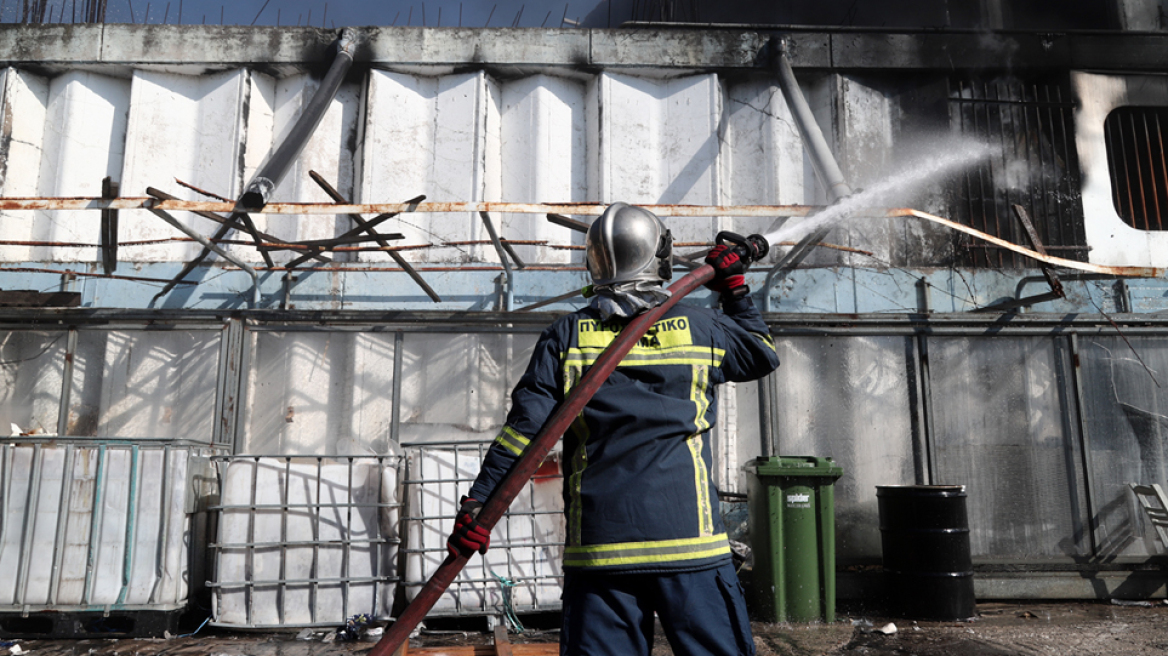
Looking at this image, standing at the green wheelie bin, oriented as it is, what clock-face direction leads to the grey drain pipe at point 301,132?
The grey drain pipe is roughly at 3 o'clock from the green wheelie bin.

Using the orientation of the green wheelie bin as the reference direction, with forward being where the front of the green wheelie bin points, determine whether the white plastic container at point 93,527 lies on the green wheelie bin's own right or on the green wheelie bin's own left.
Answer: on the green wheelie bin's own right

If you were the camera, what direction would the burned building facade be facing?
facing the viewer

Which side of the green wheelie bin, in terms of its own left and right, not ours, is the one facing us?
front

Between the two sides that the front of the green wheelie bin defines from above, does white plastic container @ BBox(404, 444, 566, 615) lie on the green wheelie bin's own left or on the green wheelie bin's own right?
on the green wheelie bin's own right

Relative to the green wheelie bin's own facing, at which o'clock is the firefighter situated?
The firefighter is roughly at 12 o'clock from the green wheelie bin.
